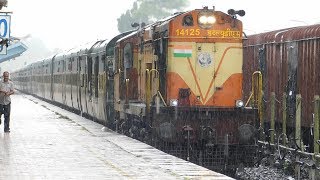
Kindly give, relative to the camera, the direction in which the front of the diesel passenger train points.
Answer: facing the viewer and to the right of the viewer
